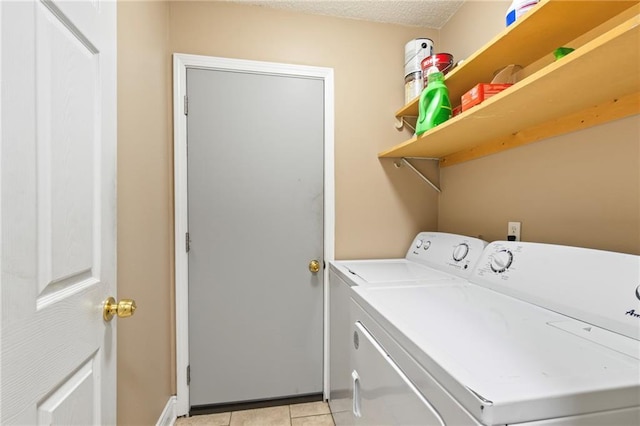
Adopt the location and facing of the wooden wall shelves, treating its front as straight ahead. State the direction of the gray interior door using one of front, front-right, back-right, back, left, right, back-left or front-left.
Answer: front-right

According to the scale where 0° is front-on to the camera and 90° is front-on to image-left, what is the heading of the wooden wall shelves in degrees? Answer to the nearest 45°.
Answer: approximately 45°

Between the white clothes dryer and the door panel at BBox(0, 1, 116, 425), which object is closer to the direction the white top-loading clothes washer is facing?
the door panel

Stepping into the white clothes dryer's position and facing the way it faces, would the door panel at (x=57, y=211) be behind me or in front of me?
in front

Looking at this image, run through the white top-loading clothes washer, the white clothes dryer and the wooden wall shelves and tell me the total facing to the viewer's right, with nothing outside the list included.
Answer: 0

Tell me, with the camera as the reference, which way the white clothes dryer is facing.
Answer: facing the viewer and to the left of the viewer
